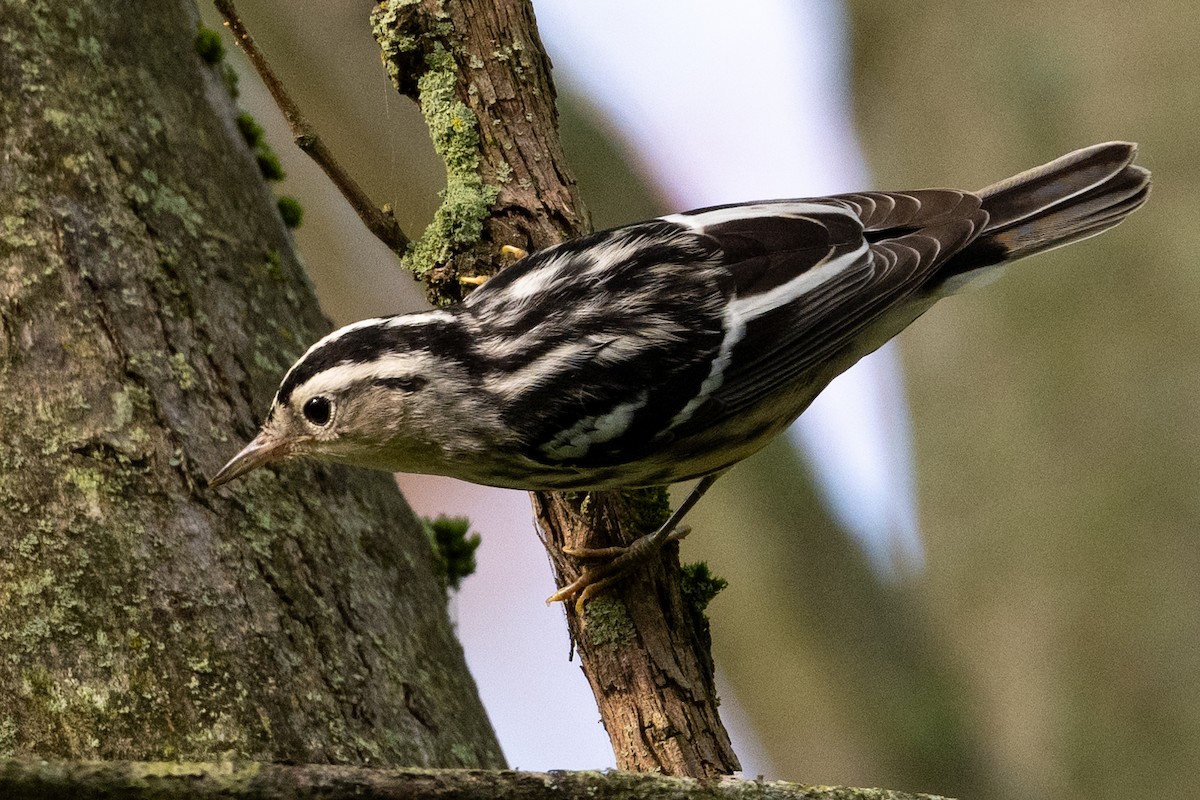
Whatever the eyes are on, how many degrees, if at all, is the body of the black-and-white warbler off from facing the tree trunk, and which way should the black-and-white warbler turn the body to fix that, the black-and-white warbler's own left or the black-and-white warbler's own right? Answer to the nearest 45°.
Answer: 0° — it already faces it

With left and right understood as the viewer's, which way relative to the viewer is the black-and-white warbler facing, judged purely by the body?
facing to the left of the viewer

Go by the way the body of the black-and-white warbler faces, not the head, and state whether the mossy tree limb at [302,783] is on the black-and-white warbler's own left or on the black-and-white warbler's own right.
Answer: on the black-and-white warbler's own left
